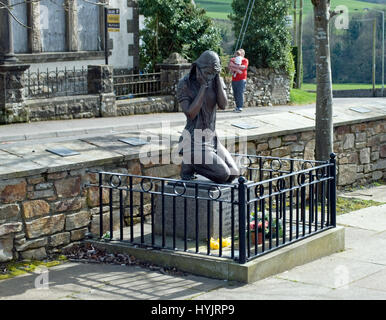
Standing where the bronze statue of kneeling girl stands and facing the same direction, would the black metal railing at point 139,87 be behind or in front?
behind

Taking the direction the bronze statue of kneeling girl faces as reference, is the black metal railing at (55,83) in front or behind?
behind

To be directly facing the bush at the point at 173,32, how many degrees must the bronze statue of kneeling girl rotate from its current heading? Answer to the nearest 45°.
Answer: approximately 135° to its left

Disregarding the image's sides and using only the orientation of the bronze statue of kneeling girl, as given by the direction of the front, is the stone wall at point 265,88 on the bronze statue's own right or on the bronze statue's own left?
on the bronze statue's own left

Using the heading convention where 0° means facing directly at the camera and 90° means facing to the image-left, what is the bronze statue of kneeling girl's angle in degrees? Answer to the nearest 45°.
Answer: approximately 315°

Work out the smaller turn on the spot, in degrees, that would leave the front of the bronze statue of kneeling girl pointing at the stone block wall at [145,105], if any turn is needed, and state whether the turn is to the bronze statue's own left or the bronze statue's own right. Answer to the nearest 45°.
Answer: approximately 135° to the bronze statue's own left

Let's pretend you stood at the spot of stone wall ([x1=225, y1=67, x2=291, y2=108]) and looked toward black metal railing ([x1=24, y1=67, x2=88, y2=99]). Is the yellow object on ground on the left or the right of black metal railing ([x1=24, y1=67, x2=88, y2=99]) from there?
left
